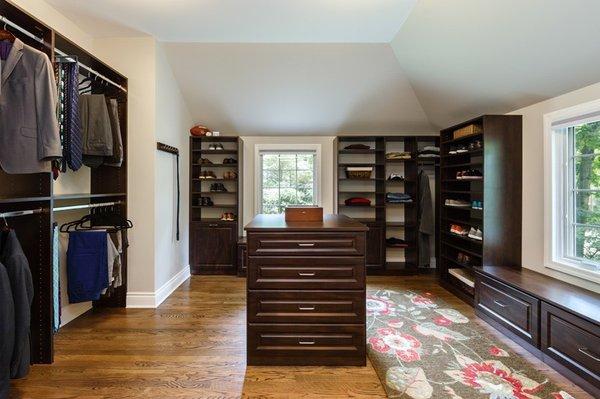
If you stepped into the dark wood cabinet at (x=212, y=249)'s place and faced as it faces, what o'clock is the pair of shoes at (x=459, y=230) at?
The pair of shoes is roughly at 10 o'clock from the dark wood cabinet.

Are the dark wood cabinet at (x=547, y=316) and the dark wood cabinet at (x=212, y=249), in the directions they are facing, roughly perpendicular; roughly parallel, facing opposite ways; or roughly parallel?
roughly perpendicular

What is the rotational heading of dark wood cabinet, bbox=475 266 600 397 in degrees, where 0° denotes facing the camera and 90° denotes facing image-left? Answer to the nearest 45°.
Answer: approximately 45°

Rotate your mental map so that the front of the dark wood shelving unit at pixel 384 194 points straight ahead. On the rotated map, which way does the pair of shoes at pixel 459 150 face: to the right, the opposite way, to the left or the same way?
to the right

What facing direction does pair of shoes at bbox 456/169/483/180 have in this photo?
to the viewer's left

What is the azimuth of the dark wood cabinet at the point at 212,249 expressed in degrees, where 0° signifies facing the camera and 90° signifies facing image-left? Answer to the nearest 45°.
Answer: approximately 0°

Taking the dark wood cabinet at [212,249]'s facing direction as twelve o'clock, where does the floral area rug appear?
The floral area rug is roughly at 11 o'clock from the dark wood cabinet.

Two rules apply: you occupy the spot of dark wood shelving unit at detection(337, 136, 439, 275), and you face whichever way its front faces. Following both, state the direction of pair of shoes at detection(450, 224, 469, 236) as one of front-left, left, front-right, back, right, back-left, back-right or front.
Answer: front-left

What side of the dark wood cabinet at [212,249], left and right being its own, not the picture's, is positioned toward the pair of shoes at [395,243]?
left
